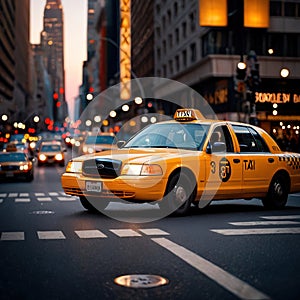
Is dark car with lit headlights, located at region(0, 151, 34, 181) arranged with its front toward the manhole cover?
yes

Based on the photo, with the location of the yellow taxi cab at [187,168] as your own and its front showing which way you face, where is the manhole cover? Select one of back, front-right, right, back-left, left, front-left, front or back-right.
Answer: front-left

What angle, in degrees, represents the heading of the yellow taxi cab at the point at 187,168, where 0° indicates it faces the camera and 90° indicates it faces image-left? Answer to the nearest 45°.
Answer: approximately 45°

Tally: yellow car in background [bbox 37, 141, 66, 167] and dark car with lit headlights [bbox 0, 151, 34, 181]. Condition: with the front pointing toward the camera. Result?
2

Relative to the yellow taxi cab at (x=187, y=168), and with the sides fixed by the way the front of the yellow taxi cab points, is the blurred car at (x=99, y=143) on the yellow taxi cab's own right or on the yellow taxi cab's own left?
on the yellow taxi cab's own right
